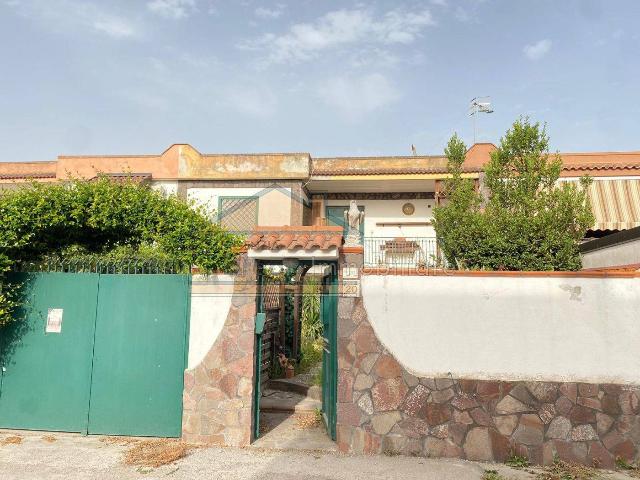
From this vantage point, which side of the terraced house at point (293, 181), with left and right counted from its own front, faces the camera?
front

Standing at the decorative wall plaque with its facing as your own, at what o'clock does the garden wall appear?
The garden wall is roughly at 12 o'clock from the decorative wall plaque.

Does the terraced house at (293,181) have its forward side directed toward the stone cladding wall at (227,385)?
yes

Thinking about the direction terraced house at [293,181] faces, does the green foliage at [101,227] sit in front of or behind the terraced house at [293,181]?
in front

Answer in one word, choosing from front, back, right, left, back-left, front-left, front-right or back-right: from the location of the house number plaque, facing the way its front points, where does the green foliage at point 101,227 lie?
right

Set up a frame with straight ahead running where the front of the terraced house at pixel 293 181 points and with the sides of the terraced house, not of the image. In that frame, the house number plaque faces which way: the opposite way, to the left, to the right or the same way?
the same way

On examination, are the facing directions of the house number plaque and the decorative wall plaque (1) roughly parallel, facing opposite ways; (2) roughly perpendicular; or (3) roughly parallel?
roughly parallel

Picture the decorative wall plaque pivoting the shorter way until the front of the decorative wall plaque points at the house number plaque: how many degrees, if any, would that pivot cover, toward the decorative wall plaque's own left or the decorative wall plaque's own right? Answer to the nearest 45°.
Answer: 0° — it already faces it

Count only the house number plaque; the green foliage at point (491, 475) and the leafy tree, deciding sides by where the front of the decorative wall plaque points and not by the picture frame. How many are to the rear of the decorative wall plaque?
0

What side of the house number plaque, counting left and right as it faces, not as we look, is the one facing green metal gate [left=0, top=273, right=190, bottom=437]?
right

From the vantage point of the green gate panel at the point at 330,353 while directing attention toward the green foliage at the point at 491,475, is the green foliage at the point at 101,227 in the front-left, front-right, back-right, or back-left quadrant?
back-right

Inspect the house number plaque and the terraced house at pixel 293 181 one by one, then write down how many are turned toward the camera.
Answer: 2

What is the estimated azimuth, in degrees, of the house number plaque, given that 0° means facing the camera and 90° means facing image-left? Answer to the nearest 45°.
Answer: approximately 0°

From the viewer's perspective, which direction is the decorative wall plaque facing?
toward the camera

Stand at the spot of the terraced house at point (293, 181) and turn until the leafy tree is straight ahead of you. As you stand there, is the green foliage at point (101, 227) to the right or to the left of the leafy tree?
right

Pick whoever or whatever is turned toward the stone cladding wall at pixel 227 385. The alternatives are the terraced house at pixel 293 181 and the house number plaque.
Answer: the terraced house

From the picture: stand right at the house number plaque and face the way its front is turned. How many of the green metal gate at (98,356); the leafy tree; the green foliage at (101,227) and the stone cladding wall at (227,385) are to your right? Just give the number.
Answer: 3

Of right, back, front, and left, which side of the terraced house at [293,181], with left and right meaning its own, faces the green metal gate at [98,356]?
front

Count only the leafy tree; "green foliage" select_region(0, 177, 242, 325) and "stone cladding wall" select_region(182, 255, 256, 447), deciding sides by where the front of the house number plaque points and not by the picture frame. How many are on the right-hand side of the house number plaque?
2

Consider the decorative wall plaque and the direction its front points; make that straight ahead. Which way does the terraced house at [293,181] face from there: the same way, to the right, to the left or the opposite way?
the same way
